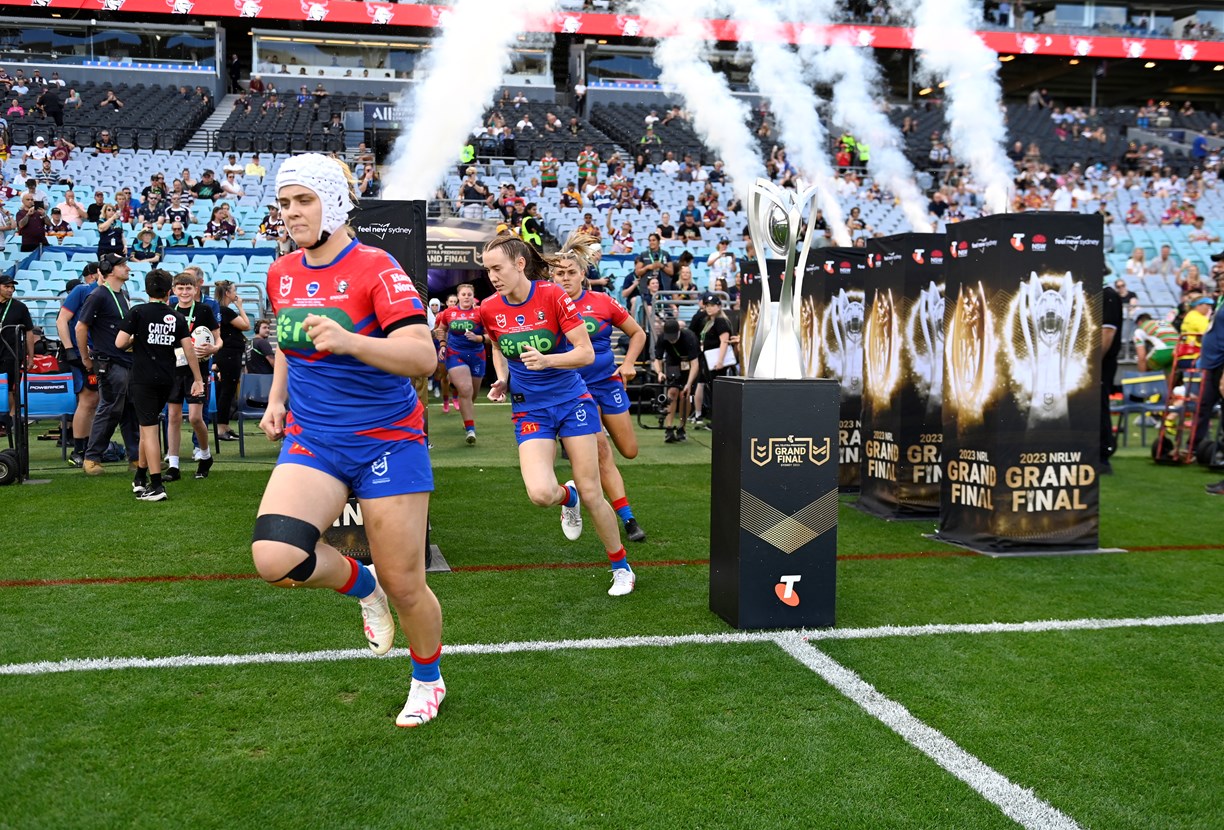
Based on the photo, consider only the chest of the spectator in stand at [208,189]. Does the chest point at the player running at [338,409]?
yes

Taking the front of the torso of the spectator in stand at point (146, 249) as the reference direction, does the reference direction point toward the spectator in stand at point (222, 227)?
no

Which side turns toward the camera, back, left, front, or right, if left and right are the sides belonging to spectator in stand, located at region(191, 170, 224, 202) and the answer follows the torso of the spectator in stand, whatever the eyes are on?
front

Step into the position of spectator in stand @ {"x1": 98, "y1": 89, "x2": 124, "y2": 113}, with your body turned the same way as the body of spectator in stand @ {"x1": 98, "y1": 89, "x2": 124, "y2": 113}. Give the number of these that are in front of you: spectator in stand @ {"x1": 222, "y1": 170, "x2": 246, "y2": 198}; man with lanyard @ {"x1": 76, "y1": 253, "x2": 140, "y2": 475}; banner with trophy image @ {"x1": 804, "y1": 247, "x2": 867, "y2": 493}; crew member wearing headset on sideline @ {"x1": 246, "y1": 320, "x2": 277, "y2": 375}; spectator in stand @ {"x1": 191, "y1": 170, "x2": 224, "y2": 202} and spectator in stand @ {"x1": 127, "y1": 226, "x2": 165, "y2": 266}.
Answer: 6

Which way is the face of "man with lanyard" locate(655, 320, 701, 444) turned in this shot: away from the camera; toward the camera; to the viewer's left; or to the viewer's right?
toward the camera

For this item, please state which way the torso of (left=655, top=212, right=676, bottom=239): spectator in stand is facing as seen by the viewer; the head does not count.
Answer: toward the camera

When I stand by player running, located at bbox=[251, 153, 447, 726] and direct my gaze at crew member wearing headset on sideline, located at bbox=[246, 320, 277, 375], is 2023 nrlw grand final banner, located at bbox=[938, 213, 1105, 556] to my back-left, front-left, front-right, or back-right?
front-right

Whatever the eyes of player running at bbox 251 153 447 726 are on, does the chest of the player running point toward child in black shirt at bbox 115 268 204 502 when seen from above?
no

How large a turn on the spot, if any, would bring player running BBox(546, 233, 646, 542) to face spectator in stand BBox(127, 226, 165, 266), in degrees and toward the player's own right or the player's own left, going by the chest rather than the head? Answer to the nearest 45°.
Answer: approximately 90° to the player's own right

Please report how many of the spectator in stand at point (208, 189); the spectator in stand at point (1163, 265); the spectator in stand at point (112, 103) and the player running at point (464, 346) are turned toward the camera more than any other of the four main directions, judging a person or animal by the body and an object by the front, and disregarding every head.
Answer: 4

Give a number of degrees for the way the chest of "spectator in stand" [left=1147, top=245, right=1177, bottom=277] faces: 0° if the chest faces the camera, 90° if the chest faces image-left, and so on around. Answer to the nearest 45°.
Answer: approximately 0°

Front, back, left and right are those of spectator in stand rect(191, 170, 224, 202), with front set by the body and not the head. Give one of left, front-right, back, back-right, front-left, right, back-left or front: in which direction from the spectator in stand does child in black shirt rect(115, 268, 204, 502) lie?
front

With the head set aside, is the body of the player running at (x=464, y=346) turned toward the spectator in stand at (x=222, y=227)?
no

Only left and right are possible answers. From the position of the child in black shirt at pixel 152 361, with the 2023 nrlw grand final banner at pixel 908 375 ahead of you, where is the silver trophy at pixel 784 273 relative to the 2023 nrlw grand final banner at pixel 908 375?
right

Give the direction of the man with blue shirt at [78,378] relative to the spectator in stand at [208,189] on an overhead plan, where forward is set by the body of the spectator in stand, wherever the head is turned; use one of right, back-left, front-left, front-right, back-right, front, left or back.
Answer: front

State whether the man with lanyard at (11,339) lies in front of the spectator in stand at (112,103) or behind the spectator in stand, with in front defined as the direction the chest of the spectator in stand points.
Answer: in front

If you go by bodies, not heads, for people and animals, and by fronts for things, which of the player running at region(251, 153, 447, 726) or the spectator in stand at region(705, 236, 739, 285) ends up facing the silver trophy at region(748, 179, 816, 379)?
the spectator in stand

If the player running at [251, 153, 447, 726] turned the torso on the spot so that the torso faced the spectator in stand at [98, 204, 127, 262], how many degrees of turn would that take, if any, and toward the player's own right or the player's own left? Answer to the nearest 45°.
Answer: approximately 135° to the player's own right

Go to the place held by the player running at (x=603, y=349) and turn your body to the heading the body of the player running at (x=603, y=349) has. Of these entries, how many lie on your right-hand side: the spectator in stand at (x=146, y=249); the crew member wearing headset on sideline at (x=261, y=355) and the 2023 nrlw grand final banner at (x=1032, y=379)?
2

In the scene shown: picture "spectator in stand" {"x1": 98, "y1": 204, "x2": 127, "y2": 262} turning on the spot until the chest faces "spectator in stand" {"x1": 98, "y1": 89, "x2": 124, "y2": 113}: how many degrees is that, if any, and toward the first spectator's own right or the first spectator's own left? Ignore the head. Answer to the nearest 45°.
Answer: approximately 180°

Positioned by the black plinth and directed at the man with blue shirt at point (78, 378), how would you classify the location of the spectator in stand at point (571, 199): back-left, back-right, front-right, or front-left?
front-right
